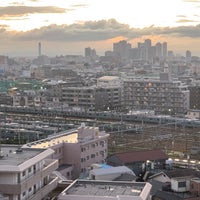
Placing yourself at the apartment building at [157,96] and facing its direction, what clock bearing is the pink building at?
The pink building is roughly at 12 o'clock from the apartment building.

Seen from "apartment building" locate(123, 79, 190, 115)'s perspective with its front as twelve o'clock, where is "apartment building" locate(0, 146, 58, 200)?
"apartment building" locate(0, 146, 58, 200) is roughly at 12 o'clock from "apartment building" locate(123, 79, 190, 115).

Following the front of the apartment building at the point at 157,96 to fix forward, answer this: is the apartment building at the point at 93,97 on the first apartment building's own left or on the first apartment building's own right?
on the first apartment building's own right

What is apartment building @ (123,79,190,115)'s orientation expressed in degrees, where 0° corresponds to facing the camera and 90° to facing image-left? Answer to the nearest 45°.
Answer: approximately 0°

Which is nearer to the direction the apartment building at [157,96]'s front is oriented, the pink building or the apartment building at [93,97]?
the pink building
